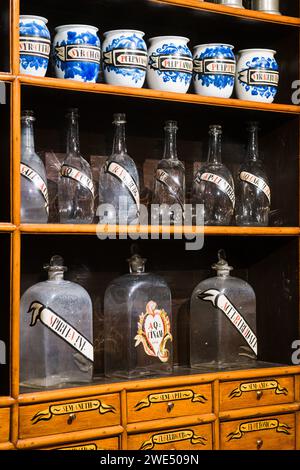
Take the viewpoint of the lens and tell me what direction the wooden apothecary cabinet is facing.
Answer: facing the viewer and to the right of the viewer

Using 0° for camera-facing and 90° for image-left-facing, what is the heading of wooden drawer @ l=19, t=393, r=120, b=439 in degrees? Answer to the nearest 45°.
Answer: approximately 315°
